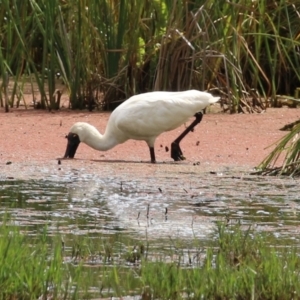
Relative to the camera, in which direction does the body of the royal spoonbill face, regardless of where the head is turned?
to the viewer's left
